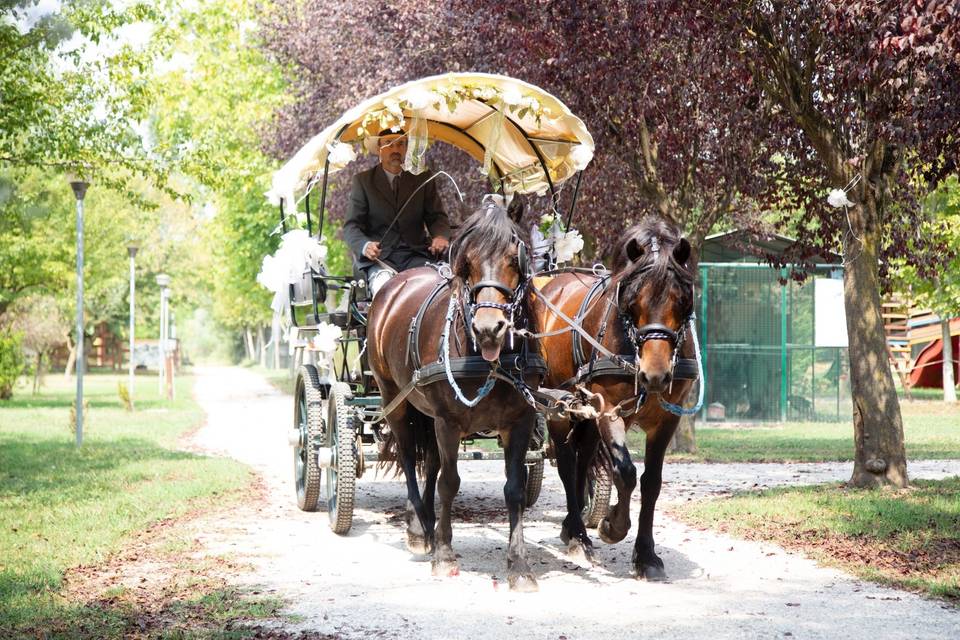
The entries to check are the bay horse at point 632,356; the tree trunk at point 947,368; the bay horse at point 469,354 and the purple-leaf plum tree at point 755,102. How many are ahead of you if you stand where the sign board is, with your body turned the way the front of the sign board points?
3

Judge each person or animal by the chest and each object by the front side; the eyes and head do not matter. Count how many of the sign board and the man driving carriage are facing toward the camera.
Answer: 2

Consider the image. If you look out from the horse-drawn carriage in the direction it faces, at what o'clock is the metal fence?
The metal fence is roughly at 8 o'clock from the horse-drawn carriage.

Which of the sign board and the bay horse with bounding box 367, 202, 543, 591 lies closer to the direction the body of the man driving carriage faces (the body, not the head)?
the bay horse

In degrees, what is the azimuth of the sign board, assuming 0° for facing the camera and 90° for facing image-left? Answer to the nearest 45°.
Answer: approximately 0°

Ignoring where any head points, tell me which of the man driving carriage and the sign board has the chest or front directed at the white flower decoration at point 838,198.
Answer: the sign board

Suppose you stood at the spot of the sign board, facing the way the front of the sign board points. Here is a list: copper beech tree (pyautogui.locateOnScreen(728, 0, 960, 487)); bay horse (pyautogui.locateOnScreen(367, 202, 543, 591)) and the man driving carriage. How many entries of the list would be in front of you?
3

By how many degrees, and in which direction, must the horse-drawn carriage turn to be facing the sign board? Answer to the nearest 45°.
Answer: approximately 90° to its left

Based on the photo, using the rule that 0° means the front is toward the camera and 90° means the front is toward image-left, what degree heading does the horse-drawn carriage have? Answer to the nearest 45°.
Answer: approximately 315°

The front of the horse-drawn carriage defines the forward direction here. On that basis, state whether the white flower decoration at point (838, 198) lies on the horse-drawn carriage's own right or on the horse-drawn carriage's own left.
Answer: on the horse-drawn carriage's own left

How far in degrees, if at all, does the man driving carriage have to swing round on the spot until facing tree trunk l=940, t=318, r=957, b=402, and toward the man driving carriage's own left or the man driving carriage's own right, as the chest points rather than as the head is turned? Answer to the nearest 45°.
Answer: approximately 135° to the man driving carriage's own left
